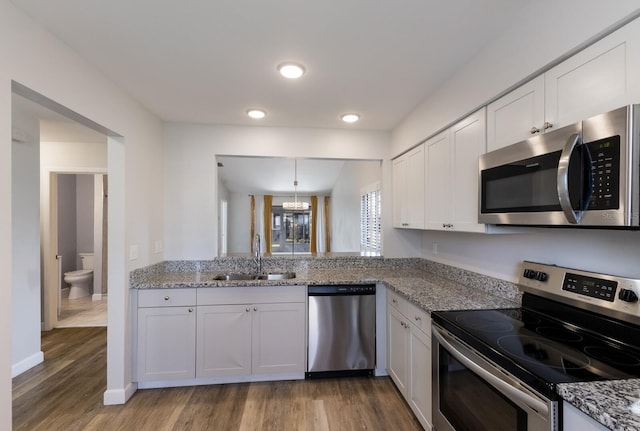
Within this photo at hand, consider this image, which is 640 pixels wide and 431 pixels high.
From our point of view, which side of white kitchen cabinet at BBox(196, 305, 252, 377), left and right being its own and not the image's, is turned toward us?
front

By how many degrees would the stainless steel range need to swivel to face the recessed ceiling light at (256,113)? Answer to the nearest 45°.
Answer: approximately 45° to its right

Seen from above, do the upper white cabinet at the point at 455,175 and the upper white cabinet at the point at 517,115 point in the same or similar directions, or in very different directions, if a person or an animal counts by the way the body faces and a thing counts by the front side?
same or similar directions

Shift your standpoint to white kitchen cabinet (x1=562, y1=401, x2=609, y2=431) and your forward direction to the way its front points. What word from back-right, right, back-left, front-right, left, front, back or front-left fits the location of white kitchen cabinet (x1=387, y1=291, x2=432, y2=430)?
right

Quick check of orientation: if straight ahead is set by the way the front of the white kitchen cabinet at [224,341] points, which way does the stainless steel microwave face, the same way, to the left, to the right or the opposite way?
to the right

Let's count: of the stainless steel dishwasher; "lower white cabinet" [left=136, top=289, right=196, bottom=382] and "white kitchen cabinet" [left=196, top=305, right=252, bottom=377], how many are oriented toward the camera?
3

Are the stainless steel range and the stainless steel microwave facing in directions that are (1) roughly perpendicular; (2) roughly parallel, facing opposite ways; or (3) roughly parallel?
roughly parallel

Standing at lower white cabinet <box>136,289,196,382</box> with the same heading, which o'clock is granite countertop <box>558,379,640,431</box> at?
The granite countertop is roughly at 11 o'clock from the lower white cabinet.

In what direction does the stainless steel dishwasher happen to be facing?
toward the camera

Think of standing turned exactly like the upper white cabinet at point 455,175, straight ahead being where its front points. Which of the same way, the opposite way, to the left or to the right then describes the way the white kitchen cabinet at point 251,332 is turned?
to the left

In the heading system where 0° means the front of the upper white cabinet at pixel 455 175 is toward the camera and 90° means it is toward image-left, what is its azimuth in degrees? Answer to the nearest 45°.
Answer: approximately 45°

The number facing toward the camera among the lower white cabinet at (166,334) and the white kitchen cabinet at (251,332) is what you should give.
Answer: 2

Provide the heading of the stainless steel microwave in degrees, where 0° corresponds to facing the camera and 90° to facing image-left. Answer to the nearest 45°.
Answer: approximately 45°

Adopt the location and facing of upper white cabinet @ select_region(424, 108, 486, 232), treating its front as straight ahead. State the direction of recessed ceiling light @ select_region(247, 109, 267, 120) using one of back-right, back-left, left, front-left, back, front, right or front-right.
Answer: front-right

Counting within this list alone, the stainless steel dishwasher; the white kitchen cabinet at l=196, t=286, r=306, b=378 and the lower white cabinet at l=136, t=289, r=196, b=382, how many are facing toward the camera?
3

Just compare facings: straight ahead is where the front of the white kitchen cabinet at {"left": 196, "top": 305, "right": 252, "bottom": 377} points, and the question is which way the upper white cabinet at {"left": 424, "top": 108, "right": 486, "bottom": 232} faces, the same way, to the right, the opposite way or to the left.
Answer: to the right

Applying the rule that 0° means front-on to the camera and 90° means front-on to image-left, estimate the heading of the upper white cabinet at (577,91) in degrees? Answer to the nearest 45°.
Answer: approximately 45°

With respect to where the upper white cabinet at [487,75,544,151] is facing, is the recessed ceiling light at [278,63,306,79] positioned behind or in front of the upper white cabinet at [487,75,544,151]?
in front
